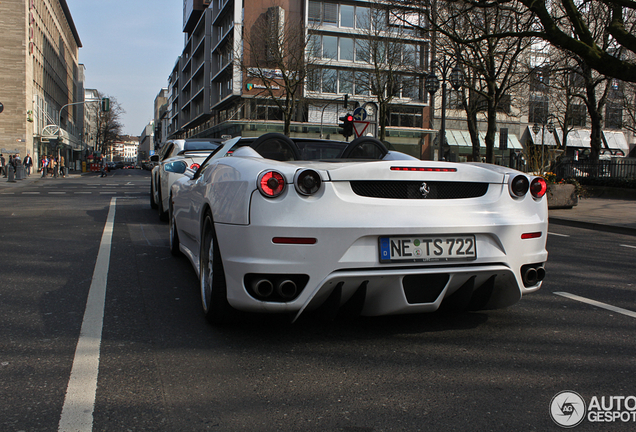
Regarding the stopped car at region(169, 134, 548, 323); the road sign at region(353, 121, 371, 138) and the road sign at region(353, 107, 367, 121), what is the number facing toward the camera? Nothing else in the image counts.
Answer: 2

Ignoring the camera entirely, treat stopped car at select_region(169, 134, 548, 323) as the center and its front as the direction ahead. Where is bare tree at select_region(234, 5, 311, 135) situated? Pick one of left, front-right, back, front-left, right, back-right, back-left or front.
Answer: front-right

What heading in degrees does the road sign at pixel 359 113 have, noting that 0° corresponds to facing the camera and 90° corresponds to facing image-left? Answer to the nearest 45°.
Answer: approximately 0°

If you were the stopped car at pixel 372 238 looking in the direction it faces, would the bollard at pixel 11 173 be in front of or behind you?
in front

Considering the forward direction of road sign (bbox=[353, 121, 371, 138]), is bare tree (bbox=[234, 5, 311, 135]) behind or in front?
behind

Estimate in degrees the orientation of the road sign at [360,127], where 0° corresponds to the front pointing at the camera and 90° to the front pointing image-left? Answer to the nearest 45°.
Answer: approximately 0°

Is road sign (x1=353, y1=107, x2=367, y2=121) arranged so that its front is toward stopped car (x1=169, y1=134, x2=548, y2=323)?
yes

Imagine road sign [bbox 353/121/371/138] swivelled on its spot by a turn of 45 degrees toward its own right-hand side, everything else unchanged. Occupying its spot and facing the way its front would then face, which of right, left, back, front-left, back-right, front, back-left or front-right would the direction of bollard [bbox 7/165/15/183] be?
right

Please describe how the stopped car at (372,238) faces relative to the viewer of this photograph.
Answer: facing away from the viewer and to the left of the viewer

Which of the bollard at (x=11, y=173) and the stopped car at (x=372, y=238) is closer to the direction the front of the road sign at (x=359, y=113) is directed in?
the stopped car

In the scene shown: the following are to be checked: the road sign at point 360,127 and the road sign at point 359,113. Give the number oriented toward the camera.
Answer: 2
